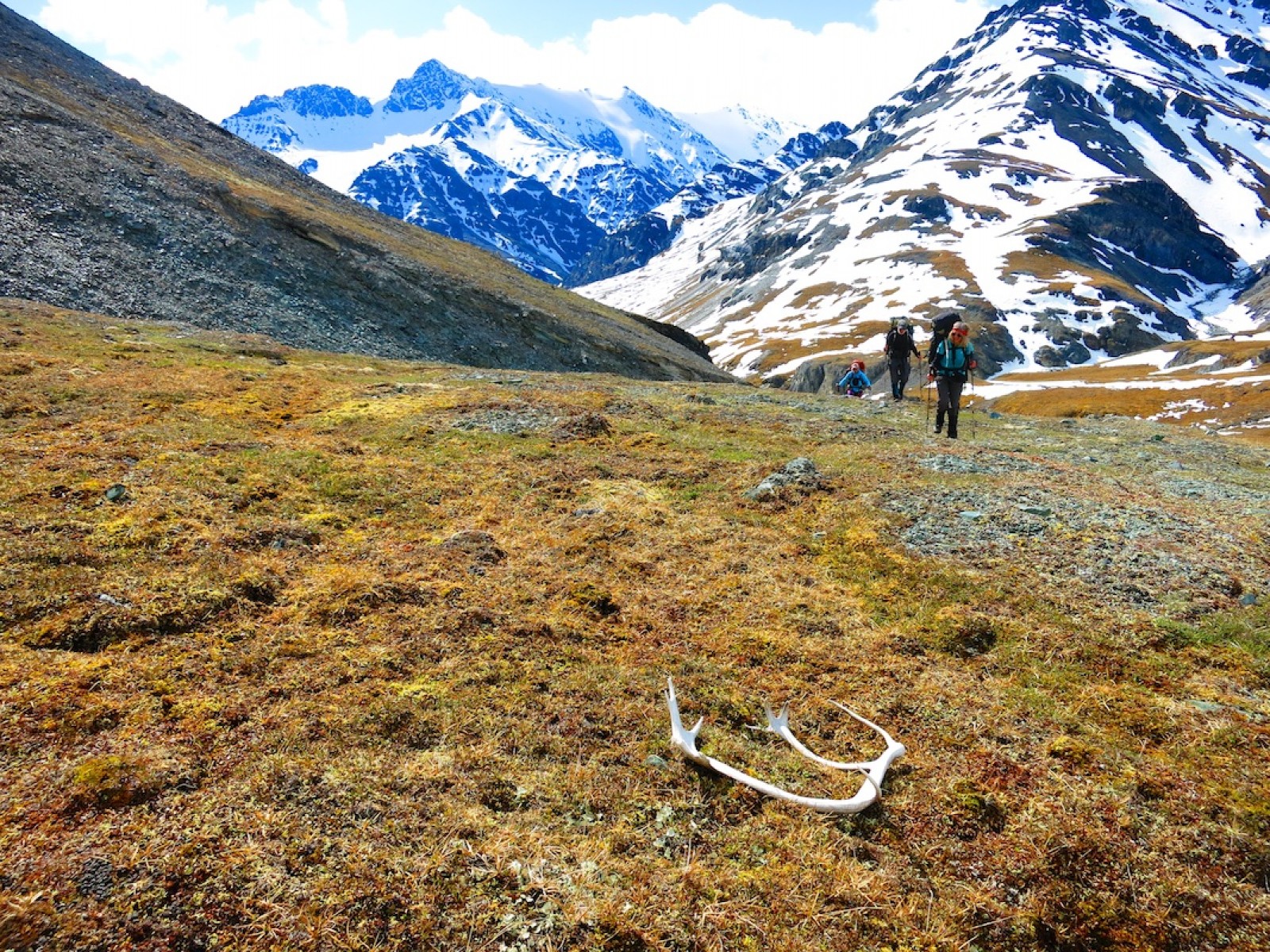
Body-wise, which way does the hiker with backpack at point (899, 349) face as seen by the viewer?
toward the camera

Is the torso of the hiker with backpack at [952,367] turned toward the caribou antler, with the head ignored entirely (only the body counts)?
yes

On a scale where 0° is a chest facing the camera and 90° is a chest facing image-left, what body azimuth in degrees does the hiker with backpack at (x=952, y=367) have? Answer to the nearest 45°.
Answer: approximately 0°

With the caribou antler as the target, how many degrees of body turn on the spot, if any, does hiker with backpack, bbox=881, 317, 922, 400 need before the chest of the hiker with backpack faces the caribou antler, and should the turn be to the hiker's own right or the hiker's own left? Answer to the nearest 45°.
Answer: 0° — they already face it

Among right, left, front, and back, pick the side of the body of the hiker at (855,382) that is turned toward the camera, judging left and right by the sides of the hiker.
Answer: front

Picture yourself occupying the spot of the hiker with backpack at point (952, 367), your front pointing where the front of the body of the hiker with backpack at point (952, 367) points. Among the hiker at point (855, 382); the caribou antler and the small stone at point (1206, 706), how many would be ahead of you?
2

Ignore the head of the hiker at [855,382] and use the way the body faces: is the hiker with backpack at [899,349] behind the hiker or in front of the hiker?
in front

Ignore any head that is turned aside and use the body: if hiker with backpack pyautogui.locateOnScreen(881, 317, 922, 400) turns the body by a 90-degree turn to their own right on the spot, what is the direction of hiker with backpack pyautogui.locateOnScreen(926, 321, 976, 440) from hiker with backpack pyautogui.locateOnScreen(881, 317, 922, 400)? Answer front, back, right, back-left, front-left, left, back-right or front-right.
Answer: left

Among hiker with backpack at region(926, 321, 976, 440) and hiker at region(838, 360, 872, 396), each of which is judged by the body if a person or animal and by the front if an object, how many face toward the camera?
2

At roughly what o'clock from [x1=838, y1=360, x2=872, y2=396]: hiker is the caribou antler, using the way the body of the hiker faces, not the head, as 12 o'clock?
The caribou antler is roughly at 12 o'clock from the hiker.

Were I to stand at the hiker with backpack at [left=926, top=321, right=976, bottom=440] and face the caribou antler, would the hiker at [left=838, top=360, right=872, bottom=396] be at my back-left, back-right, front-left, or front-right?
back-right

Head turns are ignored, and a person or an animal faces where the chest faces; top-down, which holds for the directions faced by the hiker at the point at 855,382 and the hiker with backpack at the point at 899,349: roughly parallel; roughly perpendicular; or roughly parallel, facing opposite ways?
roughly parallel

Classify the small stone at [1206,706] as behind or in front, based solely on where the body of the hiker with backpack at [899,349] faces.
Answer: in front

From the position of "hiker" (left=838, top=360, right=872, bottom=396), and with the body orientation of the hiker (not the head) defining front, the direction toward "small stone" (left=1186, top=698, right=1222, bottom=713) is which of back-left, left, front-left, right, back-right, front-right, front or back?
front

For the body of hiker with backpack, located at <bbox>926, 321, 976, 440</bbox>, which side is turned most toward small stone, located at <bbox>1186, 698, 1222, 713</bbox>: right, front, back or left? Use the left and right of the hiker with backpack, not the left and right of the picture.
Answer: front
